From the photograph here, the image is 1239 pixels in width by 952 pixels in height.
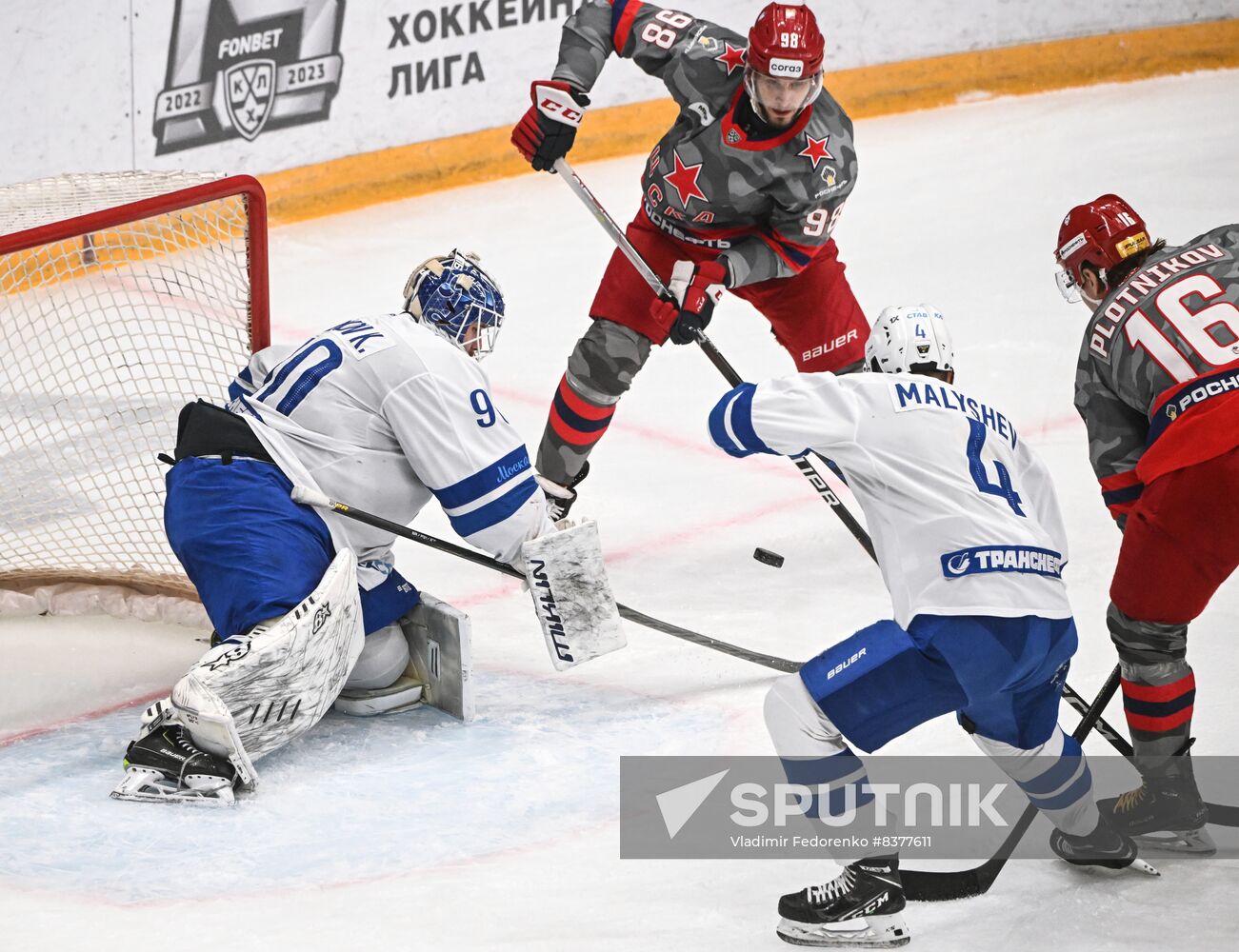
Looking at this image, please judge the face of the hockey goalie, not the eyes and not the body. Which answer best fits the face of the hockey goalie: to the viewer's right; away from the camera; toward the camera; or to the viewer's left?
to the viewer's right

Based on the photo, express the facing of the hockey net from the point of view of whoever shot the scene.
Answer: facing the viewer and to the right of the viewer

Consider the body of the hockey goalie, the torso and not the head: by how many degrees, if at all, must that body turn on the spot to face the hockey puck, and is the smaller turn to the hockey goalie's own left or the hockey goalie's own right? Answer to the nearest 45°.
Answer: approximately 45° to the hockey goalie's own left

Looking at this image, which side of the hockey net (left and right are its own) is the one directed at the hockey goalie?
front

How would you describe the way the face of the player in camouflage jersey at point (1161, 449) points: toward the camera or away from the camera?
away from the camera

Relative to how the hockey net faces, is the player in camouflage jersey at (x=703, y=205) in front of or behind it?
in front

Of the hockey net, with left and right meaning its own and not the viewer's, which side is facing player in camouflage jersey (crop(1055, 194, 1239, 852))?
front

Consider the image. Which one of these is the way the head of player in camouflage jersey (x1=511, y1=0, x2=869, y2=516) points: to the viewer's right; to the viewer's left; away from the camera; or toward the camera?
toward the camera

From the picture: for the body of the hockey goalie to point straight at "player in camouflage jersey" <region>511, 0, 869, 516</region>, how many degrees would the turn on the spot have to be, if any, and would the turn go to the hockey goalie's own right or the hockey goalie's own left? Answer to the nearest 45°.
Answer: approximately 45° to the hockey goalie's own left

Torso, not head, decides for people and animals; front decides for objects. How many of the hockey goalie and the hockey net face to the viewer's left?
0

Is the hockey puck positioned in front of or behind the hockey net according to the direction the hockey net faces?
in front

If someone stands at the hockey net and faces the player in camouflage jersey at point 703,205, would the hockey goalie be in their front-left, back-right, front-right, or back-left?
front-right

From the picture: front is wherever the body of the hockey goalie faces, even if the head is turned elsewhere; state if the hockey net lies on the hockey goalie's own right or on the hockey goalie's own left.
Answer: on the hockey goalie's own left

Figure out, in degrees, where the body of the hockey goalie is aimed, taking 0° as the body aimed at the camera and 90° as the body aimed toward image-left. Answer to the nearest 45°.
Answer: approximately 270°
